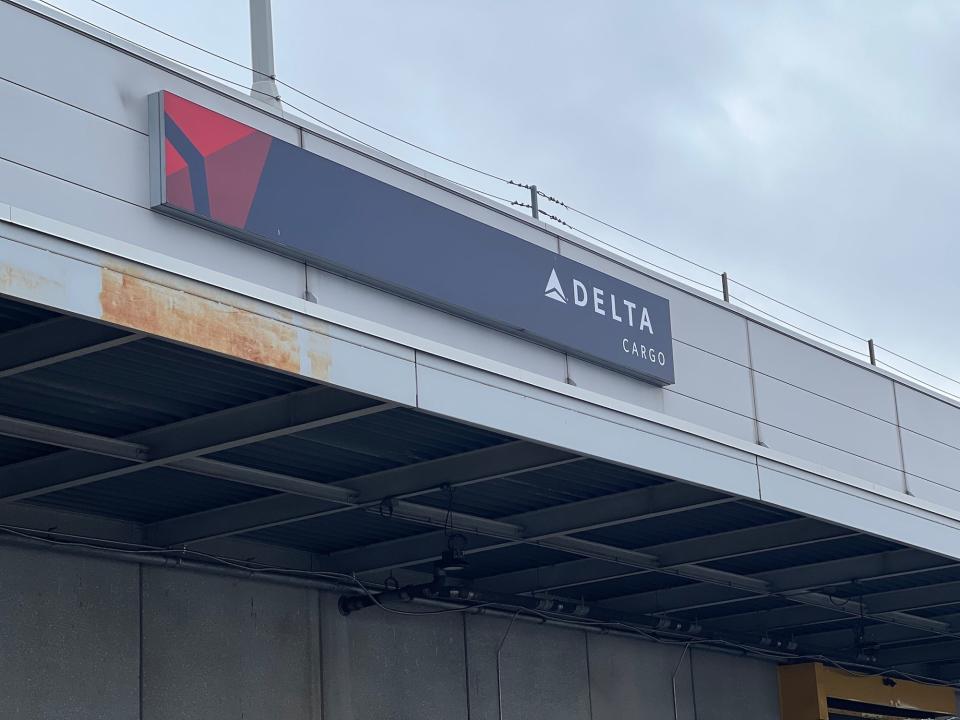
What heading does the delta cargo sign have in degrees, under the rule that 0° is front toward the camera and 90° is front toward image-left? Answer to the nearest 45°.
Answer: approximately 315°
